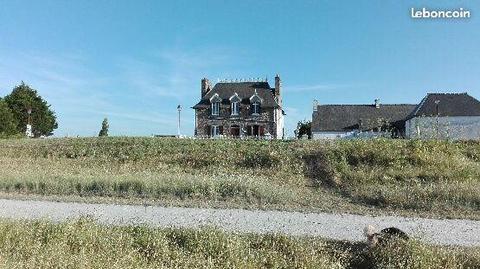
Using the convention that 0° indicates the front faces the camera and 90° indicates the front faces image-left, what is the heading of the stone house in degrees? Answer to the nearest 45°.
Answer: approximately 0°

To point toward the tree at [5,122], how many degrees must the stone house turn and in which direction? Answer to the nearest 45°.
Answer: approximately 90° to its right
